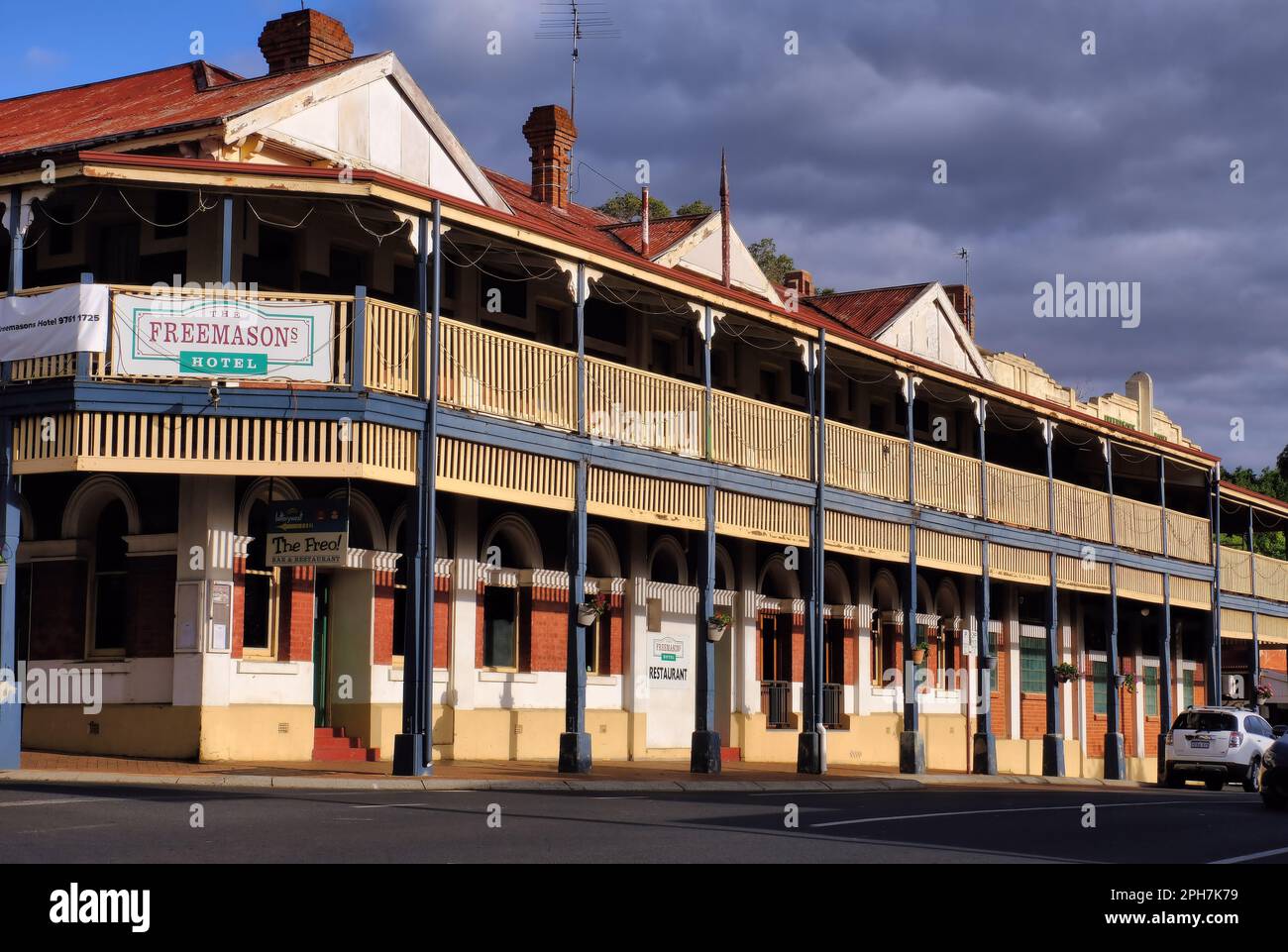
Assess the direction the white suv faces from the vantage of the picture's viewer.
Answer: facing away from the viewer and to the right of the viewer

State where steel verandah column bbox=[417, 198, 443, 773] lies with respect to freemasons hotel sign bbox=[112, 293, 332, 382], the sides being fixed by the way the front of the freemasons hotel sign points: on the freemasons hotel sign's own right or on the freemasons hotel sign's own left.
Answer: on the freemasons hotel sign's own left

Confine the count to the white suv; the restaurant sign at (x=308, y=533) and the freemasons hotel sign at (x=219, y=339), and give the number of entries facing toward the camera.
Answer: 2

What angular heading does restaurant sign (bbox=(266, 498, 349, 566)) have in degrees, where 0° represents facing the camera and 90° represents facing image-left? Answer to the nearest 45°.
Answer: approximately 0°

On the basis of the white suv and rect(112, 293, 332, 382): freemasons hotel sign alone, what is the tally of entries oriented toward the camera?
1
